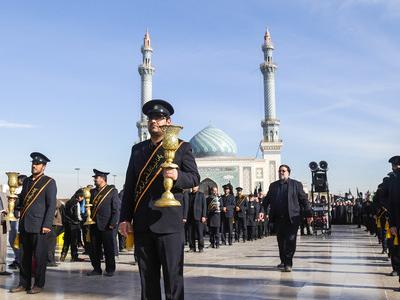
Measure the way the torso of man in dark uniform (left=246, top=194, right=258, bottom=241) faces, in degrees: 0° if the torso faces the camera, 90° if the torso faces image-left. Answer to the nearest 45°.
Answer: approximately 0°

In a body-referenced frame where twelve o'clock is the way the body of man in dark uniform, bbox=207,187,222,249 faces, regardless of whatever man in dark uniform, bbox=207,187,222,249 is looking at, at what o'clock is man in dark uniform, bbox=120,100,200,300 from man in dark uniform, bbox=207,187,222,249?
man in dark uniform, bbox=120,100,200,300 is roughly at 12 o'clock from man in dark uniform, bbox=207,187,222,249.

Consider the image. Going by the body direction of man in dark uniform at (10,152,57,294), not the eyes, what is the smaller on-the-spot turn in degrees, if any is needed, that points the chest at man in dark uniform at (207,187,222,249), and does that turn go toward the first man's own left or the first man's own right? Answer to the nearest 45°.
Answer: approximately 180°

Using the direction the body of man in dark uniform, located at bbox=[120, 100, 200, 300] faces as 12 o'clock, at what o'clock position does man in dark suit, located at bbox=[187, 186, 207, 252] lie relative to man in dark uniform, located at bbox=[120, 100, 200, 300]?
man in dark suit, located at bbox=[187, 186, 207, 252] is roughly at 6 o'clock from man in dark uniform, located at bbox=[120, 100, 200, 300].
